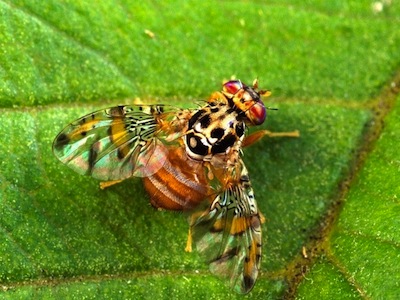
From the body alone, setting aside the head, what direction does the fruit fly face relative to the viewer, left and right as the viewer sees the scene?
facing away from the viewer and to the right of the viewer
